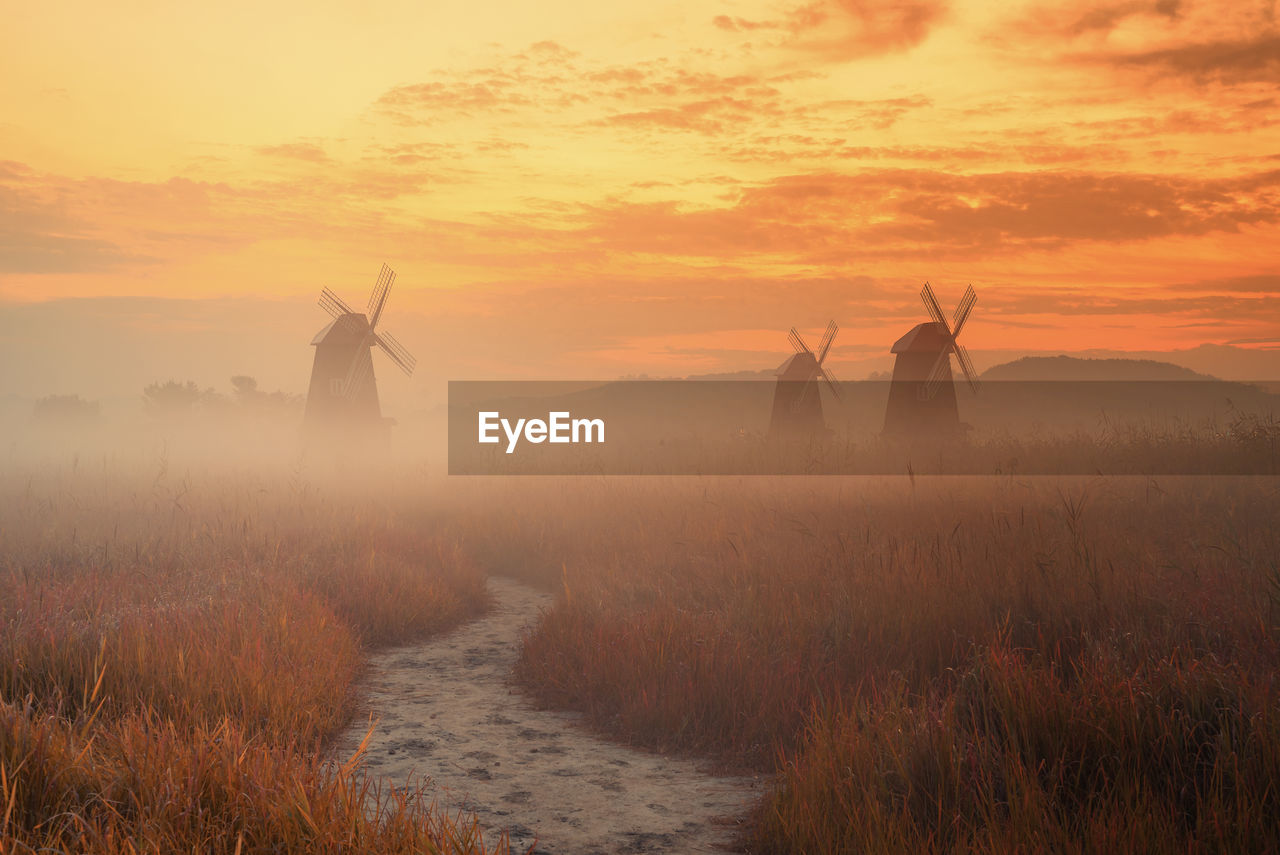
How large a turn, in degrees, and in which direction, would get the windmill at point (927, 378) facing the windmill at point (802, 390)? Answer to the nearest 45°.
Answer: approximately 180°

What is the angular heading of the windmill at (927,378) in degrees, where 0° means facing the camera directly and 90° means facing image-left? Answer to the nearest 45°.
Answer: approximately 315°
